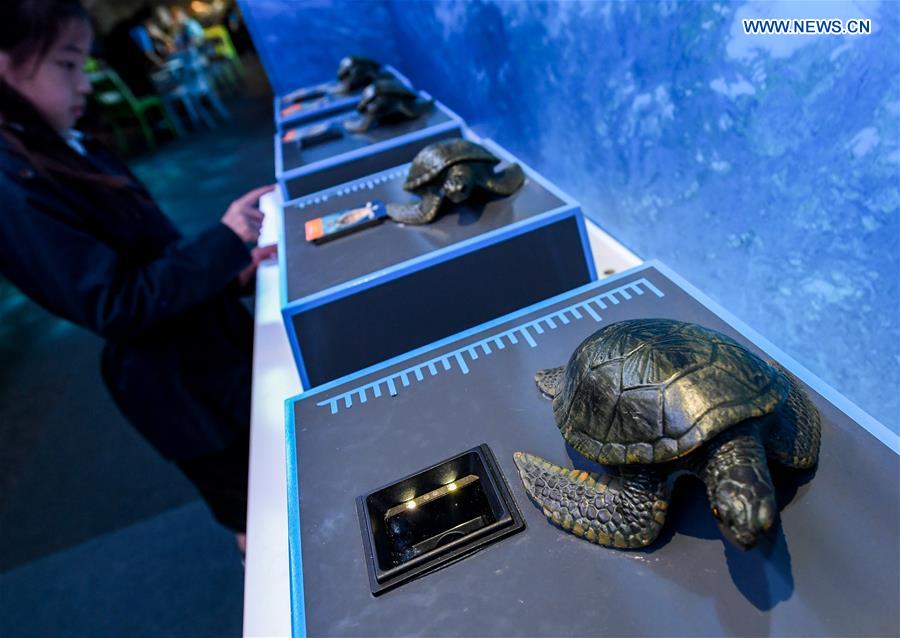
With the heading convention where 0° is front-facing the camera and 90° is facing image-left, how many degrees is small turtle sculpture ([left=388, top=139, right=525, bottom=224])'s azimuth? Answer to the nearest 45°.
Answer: approximately 315°

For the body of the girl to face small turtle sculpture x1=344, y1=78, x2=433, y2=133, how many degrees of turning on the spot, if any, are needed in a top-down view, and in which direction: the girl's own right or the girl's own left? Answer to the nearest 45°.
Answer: approximately 45° to the girl's own left

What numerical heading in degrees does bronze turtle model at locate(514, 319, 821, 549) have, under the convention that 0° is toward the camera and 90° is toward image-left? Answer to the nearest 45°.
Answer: approximately 315°

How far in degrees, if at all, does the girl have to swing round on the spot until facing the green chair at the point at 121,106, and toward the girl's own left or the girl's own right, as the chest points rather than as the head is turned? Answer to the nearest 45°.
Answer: approximately 90° to the girl's own left

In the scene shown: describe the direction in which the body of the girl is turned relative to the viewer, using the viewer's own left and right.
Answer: facing to the right of the viewer

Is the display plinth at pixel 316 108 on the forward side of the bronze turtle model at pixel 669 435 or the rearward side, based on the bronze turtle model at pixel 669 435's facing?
on the rearward side

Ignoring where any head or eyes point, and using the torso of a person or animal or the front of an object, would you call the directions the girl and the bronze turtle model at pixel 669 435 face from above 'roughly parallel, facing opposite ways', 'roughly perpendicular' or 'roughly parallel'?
roughly perpendicular

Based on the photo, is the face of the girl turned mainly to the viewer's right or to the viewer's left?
to the viewer's right
